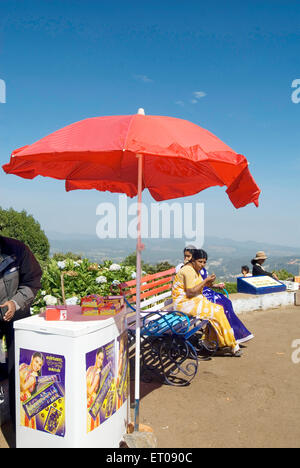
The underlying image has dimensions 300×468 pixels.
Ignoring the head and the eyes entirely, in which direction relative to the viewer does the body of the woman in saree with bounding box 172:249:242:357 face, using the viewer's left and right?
facing to the right of the viewer

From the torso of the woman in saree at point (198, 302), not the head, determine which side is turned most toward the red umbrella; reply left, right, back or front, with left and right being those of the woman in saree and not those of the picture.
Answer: right

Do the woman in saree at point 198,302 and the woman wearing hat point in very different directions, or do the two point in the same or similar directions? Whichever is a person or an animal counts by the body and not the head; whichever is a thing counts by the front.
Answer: same or similar directions
